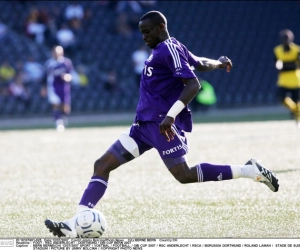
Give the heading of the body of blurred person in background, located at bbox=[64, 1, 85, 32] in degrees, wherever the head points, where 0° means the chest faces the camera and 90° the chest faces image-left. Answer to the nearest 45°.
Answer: approximately 0°

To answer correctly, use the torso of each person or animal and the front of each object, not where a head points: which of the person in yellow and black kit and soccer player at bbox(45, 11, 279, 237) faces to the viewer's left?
the soccer player

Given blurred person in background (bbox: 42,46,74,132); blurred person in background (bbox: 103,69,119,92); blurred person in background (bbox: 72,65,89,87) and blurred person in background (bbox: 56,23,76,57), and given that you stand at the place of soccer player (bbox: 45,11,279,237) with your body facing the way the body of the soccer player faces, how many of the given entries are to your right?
4

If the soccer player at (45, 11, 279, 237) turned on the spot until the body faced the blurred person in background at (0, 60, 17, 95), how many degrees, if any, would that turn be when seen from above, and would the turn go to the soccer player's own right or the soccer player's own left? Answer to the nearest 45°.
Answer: approximately 90° to the soccer player's own right

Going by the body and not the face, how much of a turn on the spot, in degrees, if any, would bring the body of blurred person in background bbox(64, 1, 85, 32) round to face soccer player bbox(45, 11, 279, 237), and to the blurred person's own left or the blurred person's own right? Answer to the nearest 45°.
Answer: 0° — they already face them

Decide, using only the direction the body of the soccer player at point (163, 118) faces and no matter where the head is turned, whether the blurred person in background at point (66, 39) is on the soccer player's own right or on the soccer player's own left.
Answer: on the soccer player's own right
